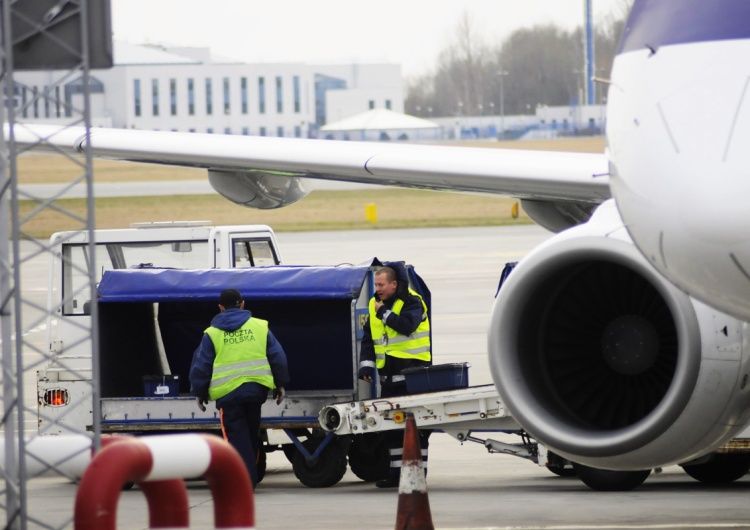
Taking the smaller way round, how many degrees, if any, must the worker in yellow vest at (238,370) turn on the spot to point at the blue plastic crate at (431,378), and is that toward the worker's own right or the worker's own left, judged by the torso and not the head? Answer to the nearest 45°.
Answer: approximately 90° to the worker's own right

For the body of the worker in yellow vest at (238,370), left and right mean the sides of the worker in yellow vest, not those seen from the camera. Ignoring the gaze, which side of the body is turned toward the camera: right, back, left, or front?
back

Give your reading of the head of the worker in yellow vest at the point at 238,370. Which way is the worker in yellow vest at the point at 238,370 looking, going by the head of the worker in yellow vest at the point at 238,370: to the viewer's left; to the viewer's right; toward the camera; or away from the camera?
away from the camera

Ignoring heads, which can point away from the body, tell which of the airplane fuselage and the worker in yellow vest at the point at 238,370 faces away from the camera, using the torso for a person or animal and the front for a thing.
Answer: the worker in yellow vest

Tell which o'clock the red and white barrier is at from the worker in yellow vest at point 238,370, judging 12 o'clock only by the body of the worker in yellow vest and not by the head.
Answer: The red and white barrier is roughly at 6 o'clock from the worker in yellow vest.

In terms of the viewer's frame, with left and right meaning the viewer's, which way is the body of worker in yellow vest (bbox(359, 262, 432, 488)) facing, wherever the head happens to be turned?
facing the viewer and to the left of the viewer

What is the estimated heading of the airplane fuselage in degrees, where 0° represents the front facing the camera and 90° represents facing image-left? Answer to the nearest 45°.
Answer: approximately 45°

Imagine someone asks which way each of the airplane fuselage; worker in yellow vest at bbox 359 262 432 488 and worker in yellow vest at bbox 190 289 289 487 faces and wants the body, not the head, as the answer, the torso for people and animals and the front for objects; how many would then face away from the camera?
1

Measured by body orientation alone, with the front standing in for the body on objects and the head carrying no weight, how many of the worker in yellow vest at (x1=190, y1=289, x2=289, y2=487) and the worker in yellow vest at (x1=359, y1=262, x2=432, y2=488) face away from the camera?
1
